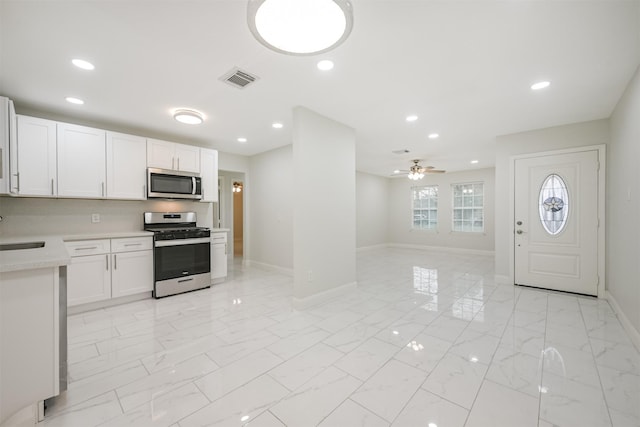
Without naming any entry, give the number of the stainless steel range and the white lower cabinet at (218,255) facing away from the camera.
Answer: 0

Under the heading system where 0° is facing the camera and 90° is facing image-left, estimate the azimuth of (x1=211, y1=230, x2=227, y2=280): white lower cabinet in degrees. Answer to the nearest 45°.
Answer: approximately 315°

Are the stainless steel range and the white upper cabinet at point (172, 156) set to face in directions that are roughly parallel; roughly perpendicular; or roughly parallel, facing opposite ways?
roughly parallel

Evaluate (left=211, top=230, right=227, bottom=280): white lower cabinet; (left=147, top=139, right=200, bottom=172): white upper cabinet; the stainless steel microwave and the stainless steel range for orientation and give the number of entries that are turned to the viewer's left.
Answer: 0

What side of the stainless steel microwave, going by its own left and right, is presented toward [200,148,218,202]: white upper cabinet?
left

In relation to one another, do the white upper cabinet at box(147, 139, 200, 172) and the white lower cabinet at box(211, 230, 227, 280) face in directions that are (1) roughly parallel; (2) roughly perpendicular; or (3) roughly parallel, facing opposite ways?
roughly parallel

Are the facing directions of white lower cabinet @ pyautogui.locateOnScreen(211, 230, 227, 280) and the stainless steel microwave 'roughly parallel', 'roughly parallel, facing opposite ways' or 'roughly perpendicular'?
roughly parallel

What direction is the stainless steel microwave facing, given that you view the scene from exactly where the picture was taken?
facing the viewer and to the right of the viewer

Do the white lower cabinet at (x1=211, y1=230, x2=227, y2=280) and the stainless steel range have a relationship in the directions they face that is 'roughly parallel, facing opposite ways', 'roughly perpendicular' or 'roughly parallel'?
roughly parallel

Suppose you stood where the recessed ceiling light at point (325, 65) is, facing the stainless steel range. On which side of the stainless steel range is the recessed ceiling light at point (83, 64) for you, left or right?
left
